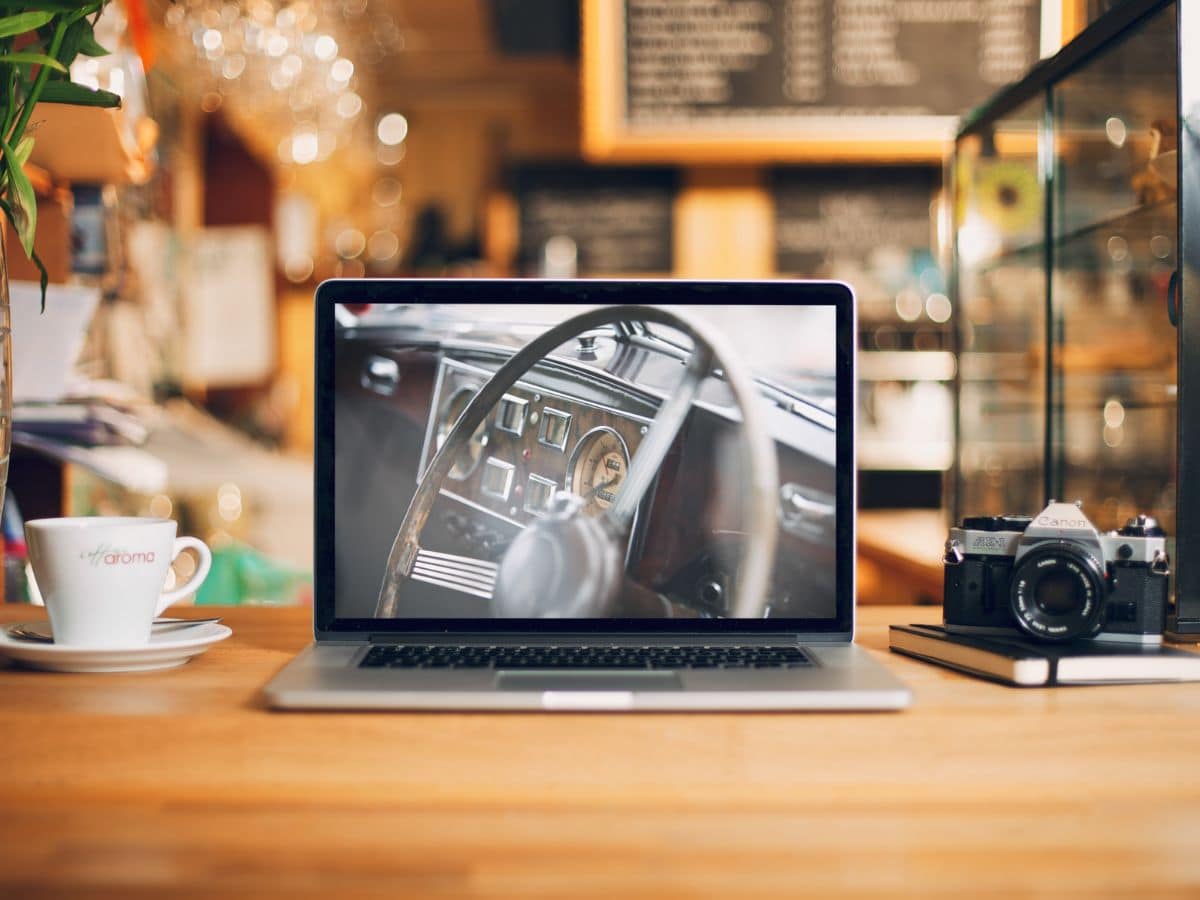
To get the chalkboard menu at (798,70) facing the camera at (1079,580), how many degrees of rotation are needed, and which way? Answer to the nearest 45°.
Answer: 0° — it already faces it

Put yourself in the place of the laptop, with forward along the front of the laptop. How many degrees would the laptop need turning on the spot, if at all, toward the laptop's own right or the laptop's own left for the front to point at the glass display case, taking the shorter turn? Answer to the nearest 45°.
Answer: approximately 135° to the laptop's own left

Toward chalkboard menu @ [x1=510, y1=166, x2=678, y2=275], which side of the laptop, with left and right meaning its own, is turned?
back

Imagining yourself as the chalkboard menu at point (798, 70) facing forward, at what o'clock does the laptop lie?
The laptop is roughly at 12 o'clock from the chalkboard menu.

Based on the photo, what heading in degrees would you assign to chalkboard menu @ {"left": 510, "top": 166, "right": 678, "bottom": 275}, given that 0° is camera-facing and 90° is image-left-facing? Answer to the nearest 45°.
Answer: approximately 0°

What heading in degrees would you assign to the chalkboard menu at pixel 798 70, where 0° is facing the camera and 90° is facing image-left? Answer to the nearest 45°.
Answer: approximately 0°

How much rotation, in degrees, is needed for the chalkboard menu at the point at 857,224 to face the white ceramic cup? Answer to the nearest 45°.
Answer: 0° — it already faces it
